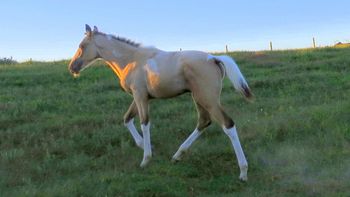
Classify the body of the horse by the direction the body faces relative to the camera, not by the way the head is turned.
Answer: to the viewer's left
